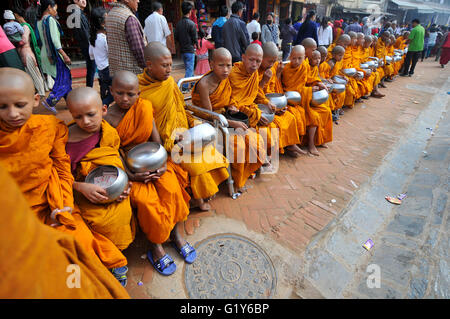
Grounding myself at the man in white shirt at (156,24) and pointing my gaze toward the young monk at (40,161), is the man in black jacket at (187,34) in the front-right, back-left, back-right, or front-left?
back-left

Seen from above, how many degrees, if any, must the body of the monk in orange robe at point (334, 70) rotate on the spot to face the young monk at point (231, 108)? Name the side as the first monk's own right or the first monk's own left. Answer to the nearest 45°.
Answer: approximately 45° to the first monk's own right

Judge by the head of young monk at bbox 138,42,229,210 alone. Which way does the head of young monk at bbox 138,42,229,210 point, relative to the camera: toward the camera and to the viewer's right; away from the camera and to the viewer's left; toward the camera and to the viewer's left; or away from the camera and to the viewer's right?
toward the camera and to the viewer's right

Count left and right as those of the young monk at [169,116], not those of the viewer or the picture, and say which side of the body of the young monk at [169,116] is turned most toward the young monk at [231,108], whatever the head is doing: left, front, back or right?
left

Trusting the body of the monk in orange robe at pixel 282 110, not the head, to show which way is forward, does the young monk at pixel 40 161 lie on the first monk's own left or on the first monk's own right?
on the first monk's own right

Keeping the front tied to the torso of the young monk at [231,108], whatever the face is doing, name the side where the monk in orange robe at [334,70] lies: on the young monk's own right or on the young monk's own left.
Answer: on the young monk's own left

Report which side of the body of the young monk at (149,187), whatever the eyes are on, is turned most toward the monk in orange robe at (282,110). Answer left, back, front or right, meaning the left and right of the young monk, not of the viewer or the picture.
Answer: left

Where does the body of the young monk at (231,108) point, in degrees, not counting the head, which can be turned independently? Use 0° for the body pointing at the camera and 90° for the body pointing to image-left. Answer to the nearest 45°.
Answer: approximately 315°

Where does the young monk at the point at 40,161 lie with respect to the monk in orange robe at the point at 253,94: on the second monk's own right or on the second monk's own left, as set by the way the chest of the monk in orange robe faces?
on the second monk's own right

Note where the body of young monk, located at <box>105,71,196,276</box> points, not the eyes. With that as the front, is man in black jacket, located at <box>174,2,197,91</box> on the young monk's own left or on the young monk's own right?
on the young monk's own left
